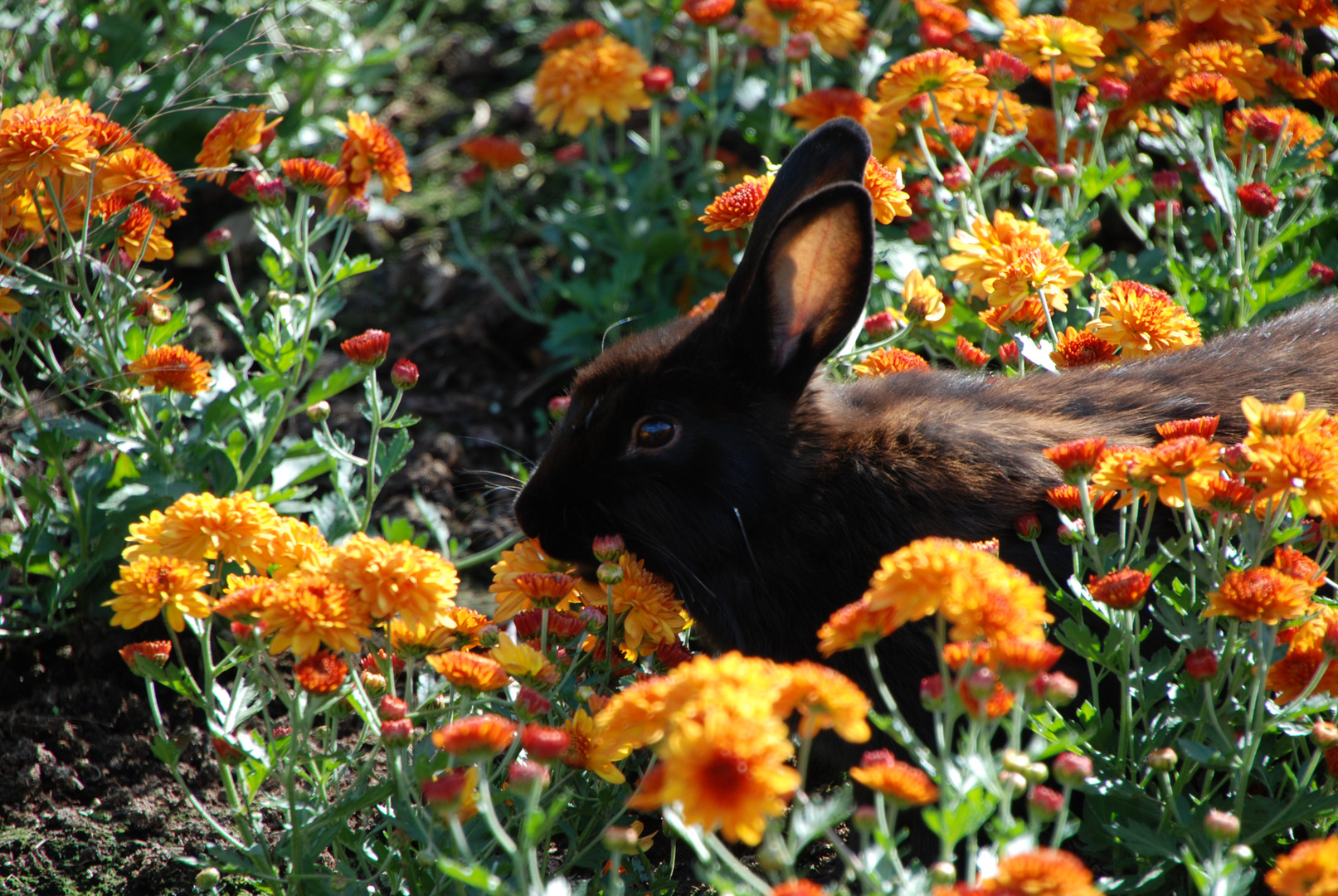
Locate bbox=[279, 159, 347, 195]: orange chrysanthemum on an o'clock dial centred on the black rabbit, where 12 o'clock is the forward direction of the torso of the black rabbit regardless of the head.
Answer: The orange chrysanthemum is roughly at 1 o'clock from the black rabbit.

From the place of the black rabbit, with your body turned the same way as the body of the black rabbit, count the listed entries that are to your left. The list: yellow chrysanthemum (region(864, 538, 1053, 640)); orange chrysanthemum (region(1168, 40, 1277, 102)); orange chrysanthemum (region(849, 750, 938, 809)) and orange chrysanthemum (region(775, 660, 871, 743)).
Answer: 3

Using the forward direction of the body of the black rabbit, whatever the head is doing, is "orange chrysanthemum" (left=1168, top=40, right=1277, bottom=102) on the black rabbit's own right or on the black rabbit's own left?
on the black rabbit's own right

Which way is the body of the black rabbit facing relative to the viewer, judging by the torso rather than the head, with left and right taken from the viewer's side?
facing to the left of the viewer

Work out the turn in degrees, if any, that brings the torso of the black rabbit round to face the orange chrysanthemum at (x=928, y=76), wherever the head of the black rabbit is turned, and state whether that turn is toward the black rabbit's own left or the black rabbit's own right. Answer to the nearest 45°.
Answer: approximately 90° to the black rabbit's own right

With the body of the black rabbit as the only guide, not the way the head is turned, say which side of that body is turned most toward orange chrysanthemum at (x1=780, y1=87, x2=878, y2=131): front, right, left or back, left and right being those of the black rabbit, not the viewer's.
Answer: right

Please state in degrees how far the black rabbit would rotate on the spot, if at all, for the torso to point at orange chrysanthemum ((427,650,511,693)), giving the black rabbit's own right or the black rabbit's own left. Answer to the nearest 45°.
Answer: approximately 45° to the black rabbit's own left

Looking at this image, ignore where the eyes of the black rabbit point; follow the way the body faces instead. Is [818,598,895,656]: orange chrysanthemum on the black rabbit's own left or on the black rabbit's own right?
on the black rabbit's own left
